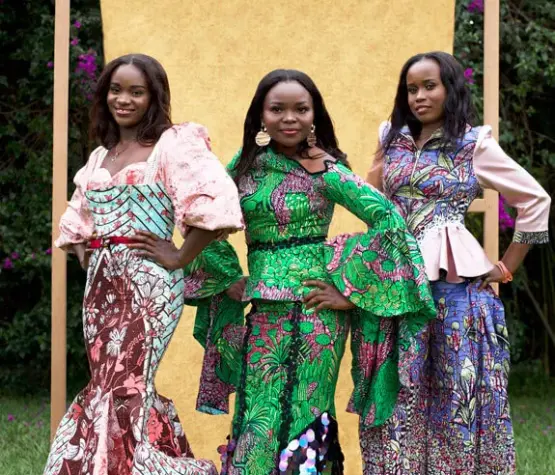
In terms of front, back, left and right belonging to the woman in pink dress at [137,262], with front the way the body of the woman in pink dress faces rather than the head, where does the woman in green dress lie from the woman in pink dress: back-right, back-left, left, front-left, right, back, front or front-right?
back-left

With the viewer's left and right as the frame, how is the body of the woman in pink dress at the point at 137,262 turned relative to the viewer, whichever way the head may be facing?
facing the viewer and to the left of the viewer

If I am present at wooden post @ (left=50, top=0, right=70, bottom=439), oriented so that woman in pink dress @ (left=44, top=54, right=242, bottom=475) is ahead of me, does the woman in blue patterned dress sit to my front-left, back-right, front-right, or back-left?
front-left

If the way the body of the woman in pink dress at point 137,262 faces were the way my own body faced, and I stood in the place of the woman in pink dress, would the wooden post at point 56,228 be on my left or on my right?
on my right

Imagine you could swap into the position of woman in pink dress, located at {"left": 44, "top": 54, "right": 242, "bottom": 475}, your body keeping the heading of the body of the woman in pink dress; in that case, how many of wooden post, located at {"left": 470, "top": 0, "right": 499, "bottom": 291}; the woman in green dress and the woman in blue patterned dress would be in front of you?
0

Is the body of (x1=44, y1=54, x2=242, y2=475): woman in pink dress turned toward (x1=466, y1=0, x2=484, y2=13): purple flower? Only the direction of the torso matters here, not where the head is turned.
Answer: no

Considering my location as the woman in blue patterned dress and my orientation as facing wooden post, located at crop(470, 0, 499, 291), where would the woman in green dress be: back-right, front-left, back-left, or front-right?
back-left

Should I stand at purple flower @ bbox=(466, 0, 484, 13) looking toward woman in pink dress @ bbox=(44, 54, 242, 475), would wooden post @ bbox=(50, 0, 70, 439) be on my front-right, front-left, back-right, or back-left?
front-right

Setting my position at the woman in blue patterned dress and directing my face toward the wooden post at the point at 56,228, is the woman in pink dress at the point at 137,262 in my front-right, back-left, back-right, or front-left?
front-left

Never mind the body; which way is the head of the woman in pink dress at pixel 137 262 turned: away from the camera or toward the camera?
toward the camera

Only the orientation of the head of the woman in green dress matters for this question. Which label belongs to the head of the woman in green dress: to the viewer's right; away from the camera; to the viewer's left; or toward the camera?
toward the camera

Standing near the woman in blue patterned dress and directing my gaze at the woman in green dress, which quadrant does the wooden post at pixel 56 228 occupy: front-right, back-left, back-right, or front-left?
front-right

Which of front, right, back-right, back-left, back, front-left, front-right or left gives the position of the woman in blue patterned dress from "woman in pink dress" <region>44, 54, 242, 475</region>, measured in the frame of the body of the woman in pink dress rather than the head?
back-left

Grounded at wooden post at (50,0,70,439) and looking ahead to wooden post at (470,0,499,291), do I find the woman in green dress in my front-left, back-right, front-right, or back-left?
front-right
